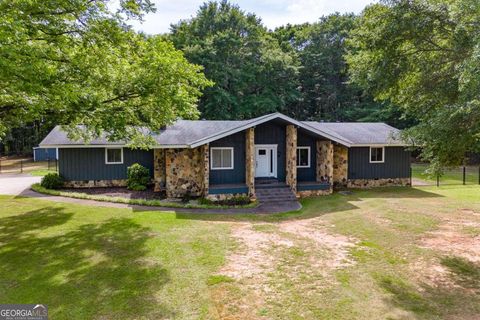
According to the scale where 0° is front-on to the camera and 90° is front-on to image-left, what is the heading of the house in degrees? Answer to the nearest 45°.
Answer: approximately 0°

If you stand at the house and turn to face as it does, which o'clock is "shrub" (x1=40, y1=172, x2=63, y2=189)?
The shrub is roughly at 3 o'clock from the house.

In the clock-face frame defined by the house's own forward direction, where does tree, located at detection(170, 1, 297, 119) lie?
The tree is roughly at 6 o'clock from the house.

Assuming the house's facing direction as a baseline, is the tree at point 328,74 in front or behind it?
behind

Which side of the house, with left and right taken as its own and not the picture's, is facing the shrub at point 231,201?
front

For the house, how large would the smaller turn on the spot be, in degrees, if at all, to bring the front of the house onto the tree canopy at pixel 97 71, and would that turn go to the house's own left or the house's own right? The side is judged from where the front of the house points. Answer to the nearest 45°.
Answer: approximately 45° to the house's own right

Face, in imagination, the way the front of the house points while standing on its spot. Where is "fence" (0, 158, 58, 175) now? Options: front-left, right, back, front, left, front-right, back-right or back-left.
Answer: back-right
